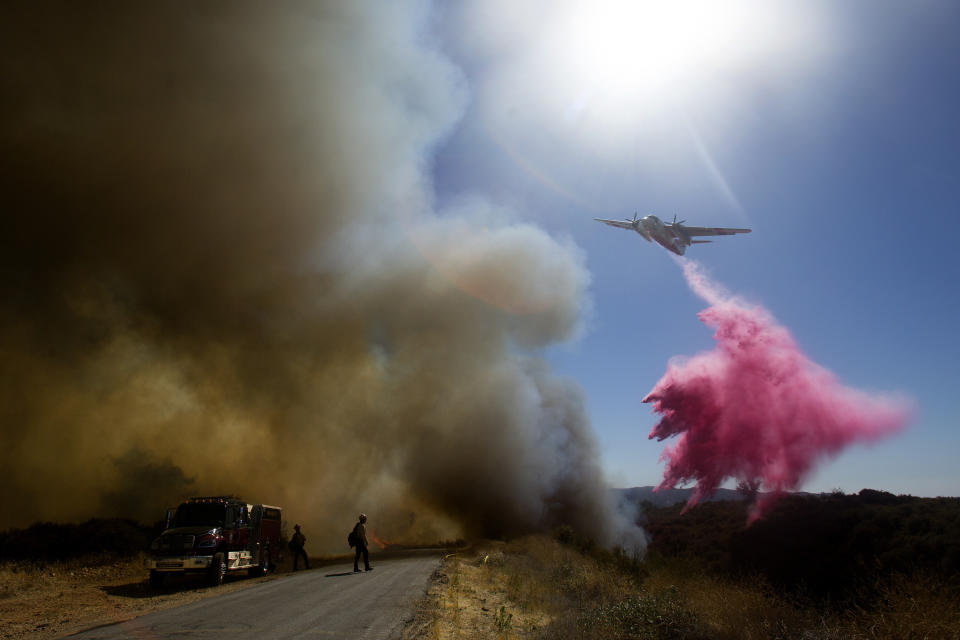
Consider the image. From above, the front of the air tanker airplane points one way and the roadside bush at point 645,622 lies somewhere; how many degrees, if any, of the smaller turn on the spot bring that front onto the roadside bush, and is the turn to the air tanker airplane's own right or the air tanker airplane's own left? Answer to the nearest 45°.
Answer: approximately 45° to the air tanker airplane's own left

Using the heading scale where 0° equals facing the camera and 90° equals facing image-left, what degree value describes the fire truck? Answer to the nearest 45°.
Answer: approximately 45°

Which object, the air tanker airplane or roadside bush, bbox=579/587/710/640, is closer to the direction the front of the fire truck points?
the roadside bush

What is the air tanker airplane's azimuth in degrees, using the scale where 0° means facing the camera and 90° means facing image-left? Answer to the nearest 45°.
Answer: approximately 45°

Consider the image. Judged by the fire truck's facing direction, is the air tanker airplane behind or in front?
behind

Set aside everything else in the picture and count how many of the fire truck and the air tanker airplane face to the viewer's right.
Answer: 0

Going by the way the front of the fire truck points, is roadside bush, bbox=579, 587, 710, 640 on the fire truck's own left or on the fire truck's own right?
on the fire truck's own left

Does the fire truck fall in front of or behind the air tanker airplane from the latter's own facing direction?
in front
